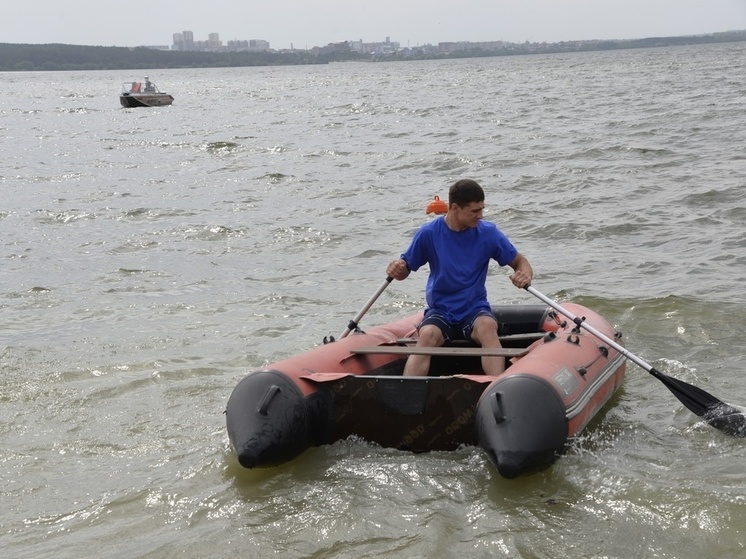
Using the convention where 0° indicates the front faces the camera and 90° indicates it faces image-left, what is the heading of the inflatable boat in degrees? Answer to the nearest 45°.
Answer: approximately 225°

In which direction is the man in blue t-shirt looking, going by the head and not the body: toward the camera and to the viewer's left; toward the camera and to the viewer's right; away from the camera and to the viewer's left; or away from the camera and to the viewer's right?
toward the camera and to the viewer's right

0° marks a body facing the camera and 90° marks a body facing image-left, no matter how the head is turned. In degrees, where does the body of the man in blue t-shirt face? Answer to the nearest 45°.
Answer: approximately 0°
